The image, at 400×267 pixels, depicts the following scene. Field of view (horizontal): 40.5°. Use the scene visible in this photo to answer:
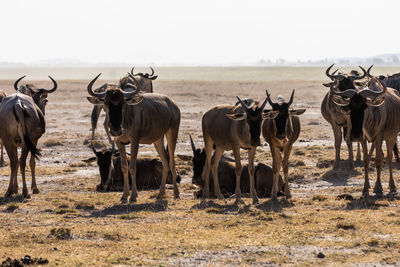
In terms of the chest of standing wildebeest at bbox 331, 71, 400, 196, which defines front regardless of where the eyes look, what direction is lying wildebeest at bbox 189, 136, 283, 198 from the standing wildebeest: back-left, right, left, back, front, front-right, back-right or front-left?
front-right

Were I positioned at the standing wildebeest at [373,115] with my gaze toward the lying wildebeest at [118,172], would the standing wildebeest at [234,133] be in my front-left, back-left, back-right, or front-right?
front-left

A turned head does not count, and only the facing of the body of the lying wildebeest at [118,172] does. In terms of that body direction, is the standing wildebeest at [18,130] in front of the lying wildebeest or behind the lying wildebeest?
in front

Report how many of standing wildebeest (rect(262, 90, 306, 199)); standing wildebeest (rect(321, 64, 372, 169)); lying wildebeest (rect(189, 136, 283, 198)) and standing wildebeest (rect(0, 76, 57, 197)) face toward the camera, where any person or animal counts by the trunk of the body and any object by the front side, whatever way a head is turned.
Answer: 2

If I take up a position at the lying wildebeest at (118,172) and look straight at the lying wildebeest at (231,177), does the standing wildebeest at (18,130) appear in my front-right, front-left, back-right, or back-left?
back-right

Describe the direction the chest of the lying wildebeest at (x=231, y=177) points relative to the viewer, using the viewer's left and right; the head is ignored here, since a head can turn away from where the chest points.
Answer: facing to the left of the viewer

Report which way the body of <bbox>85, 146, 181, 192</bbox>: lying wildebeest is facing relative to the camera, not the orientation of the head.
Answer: to the viewer's left

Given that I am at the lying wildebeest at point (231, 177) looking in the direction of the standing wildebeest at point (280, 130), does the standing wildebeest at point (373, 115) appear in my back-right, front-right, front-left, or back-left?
front-left

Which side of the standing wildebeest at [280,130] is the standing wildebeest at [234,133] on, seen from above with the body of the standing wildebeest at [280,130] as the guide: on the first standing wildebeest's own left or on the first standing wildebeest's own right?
on the first standing wildebeest's own right

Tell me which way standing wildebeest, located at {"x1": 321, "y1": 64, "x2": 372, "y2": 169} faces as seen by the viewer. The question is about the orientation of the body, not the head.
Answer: toward the camera

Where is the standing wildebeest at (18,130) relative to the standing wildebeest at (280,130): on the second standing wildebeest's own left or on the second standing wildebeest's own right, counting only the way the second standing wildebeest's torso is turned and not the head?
on the second standing wildebeest's own right

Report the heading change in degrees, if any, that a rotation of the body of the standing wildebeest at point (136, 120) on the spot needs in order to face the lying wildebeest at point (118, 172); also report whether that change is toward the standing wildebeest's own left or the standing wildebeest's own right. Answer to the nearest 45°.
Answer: approximately 135° to the standing wildebeest's own right

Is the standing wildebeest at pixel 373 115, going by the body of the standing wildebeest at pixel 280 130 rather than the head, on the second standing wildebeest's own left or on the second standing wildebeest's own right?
on the second standing wildebeest's own left

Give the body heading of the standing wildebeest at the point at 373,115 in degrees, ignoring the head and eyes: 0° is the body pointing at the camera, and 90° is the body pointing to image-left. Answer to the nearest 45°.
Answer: approximately 45°
